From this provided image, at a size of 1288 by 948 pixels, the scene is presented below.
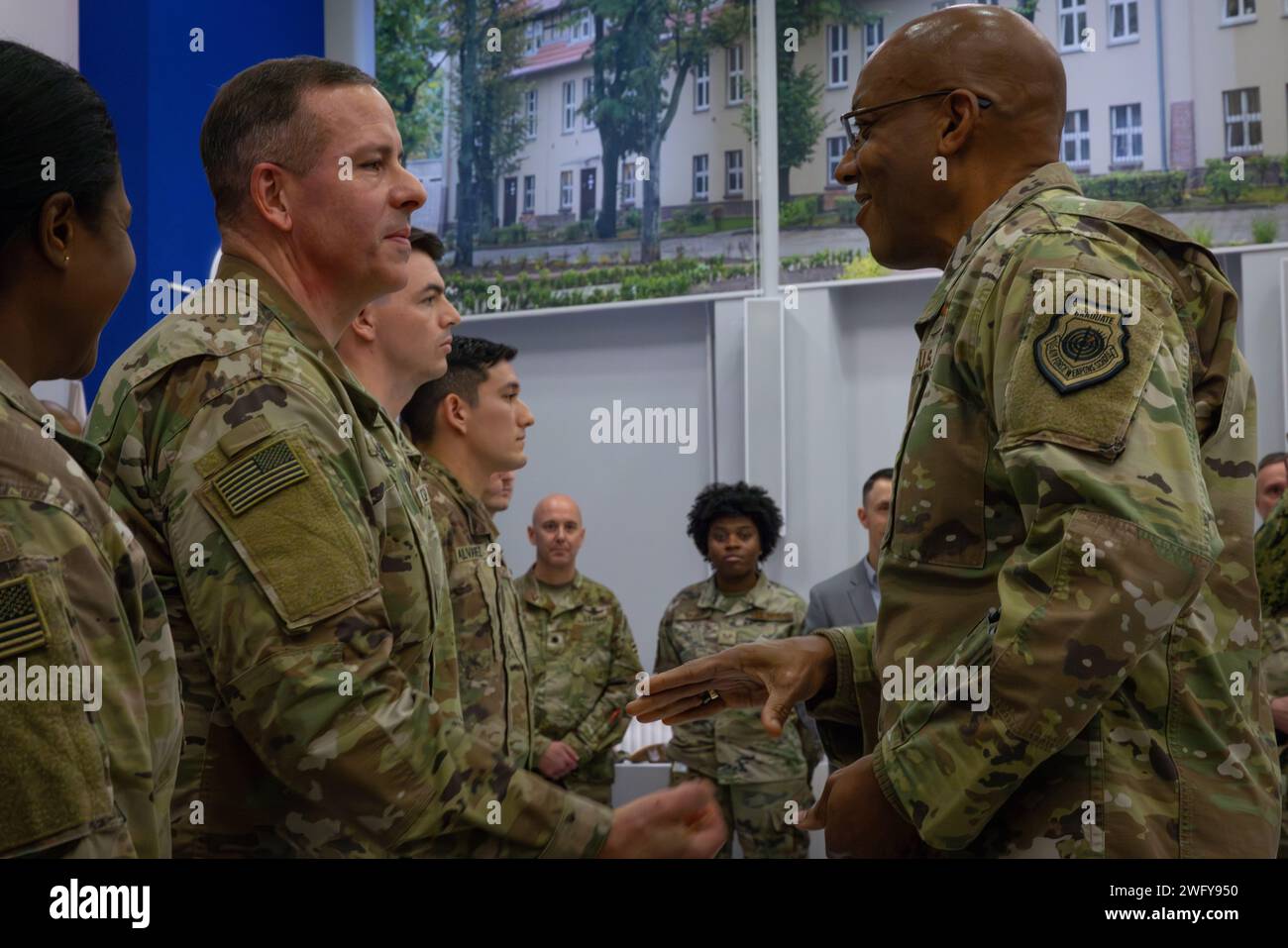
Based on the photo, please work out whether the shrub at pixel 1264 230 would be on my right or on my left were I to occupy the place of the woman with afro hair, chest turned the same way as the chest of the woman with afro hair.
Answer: on my left

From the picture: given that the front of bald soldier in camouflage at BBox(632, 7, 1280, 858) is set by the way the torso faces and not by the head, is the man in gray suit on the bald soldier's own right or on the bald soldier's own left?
on the bald soldier's own right

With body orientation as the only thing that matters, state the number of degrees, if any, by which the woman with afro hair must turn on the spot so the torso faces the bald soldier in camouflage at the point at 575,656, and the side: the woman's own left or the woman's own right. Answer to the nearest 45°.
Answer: approximately 90° to the woman's own right

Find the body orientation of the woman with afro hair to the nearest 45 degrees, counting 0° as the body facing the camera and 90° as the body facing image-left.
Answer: approximately 0°

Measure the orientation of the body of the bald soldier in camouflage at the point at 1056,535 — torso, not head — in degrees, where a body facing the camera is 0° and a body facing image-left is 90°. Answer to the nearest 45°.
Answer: approximately 90°

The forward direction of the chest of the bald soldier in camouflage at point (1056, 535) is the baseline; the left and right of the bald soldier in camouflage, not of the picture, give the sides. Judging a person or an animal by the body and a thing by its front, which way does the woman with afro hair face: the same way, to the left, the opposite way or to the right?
to the left

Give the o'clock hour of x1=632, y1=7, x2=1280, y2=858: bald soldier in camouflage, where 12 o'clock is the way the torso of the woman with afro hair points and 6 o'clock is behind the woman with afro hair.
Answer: The bald soldier in camouflage is roughly at 12 o'clock from the woman with afro hair.

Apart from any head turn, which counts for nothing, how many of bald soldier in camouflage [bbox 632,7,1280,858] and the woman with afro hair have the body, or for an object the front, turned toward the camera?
1
